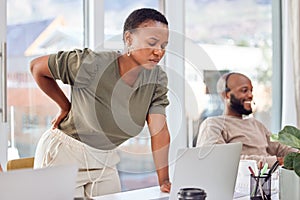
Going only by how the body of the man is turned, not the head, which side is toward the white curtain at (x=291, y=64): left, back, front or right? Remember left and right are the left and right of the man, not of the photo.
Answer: left

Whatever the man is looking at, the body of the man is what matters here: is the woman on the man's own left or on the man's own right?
on the man's own right

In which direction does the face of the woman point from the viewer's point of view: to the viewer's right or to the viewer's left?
to the viewer's right

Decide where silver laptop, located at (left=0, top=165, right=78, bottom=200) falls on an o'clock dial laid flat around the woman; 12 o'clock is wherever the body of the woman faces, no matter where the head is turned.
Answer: The silver laptop is roughly at 2 o'clock from the woman.

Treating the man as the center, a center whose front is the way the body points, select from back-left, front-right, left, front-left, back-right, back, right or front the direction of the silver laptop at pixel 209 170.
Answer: front-right

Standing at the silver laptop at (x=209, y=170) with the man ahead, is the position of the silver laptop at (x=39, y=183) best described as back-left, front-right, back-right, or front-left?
back-left

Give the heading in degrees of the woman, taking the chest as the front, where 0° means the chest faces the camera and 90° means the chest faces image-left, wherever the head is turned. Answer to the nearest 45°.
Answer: approximately 315°
